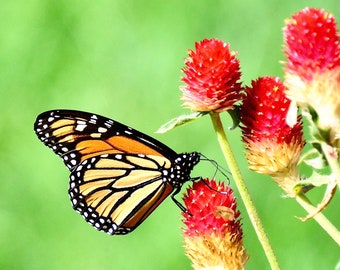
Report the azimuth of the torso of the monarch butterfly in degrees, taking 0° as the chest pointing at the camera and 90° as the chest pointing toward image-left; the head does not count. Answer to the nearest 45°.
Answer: approximately 270°
